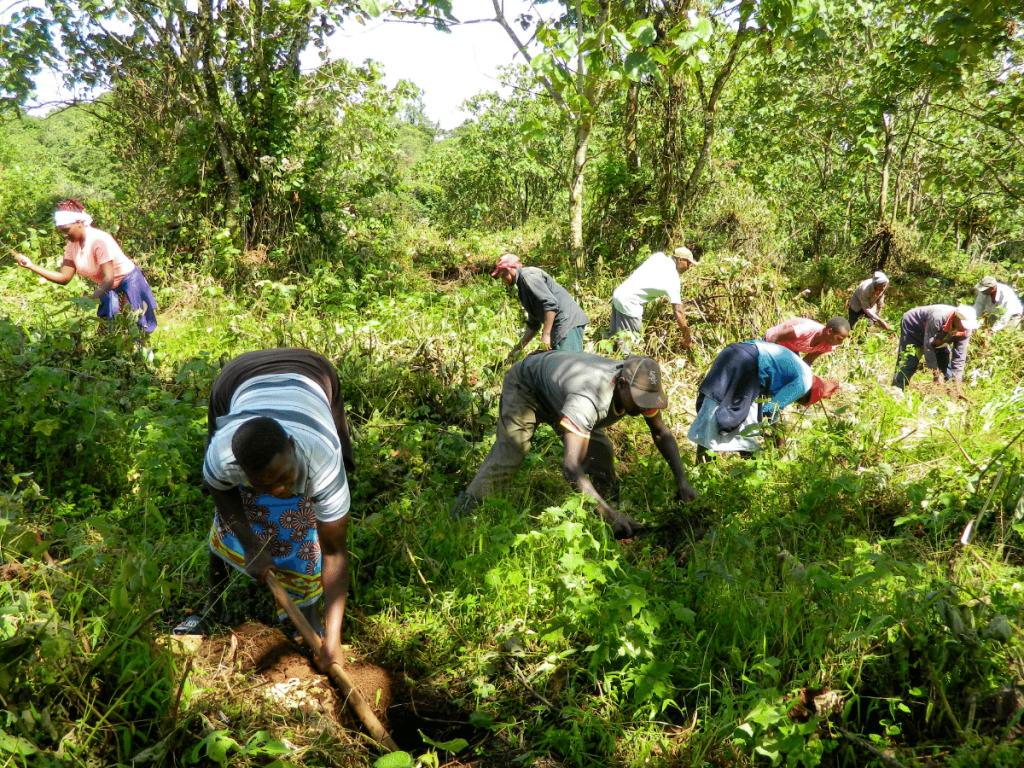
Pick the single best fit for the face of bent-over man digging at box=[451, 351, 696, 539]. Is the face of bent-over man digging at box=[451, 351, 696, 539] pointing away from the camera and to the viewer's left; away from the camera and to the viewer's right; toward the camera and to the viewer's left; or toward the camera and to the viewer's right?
toward the camera and to the viewer's right

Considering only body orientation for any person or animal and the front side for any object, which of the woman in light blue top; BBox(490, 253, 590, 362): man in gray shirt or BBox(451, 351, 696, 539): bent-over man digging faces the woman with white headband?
the man in gray shirt

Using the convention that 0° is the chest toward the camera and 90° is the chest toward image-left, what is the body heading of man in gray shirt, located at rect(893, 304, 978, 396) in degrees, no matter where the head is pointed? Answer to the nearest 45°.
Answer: approximately 315°

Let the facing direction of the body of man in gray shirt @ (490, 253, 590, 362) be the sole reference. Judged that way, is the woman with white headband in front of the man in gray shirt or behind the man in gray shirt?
in front

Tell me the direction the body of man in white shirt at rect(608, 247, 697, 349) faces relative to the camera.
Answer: to the viewer's right

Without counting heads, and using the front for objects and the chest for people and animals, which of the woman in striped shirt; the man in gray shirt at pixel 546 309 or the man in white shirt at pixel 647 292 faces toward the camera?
the woman in striped shirt

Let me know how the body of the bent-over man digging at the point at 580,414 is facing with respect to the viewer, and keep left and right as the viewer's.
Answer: facing the viewer and to the right of the viewer

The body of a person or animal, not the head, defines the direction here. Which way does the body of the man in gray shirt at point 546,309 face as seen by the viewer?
to the viewer's left

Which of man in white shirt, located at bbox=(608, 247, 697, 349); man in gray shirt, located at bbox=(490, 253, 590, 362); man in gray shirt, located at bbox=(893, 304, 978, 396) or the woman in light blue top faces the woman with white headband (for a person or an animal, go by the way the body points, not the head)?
man in gray shirt, located at bbox=(490, 253, 590, 362)

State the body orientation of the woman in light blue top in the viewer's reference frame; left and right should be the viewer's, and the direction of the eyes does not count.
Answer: facing to the right of the viewer

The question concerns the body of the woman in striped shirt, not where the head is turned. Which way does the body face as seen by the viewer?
toward the camera

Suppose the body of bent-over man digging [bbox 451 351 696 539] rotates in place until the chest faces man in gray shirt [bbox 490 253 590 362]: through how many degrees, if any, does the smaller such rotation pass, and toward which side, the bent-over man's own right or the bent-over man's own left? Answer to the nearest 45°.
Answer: approximately 135° to the bent-over man's own left

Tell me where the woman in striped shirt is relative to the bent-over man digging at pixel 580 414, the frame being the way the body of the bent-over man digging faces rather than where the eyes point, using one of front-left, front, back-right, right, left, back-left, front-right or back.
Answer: right
